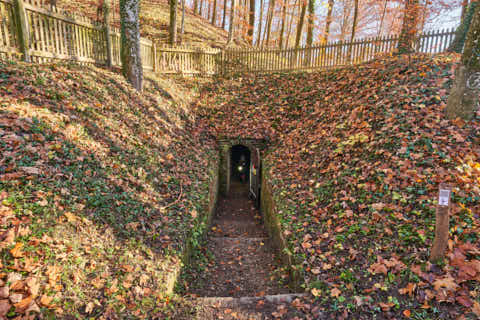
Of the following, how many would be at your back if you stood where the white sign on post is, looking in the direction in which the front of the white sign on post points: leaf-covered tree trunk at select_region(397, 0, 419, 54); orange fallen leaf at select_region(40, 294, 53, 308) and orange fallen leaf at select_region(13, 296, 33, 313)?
1

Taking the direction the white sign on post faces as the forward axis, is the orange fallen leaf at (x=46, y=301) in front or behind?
in front

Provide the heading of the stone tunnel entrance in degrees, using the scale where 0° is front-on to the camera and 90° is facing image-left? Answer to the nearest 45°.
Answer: approximately 0°

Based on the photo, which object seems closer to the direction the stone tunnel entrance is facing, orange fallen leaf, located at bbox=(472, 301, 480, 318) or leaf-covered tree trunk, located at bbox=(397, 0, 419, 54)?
the orange fallen leaf

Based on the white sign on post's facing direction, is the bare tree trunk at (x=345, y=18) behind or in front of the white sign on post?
behind

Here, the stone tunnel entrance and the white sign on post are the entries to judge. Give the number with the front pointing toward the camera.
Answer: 2

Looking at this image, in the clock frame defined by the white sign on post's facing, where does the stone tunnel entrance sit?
The stone tunnel entrance is roughly at 4 o'clock from the white sign on post.

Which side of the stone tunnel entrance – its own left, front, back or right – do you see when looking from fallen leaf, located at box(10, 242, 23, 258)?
front

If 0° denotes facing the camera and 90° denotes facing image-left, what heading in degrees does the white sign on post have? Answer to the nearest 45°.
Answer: approximately 0°

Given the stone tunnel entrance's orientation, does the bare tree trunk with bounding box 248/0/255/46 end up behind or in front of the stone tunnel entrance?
behind

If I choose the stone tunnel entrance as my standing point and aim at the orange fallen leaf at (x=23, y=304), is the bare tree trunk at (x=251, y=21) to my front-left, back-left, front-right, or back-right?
back-right

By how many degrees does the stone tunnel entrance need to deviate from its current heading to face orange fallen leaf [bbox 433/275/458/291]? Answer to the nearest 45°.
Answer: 0° — it already faces it

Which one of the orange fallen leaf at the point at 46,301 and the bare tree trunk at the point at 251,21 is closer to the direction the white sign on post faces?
the orange fallen leaf
